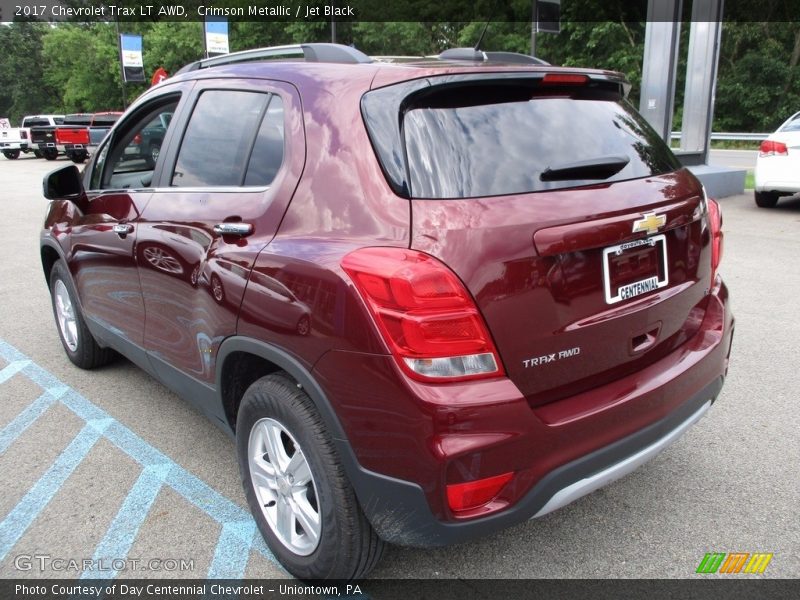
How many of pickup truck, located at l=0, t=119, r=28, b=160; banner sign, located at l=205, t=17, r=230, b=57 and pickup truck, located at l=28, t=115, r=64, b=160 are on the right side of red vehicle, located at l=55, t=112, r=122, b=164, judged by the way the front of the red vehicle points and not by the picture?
1

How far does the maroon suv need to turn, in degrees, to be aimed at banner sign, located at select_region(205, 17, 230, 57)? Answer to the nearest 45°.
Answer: approximately 45° to its right

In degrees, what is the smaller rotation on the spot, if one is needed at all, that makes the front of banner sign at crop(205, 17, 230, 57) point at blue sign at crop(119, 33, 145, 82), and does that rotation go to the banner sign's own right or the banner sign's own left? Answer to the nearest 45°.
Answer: approximately 135° to the banner sign's own right

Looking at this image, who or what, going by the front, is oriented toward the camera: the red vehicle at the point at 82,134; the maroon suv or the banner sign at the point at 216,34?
the banner sign

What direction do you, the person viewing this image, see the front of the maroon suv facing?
facing away from the viewer and to the left of the viewer

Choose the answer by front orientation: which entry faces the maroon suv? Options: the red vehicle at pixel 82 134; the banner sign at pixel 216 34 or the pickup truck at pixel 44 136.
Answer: the banner sign

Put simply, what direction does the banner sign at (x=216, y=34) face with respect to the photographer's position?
facing the viewer

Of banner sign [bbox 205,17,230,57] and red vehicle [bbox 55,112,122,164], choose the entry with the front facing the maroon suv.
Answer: the banner sign

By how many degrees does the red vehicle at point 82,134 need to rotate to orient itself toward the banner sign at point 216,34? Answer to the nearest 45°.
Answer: approximately 90° to its right

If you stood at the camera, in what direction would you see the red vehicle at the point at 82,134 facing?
facing away from the viewer and to the right of the viewer

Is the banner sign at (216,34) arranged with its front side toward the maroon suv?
yes
